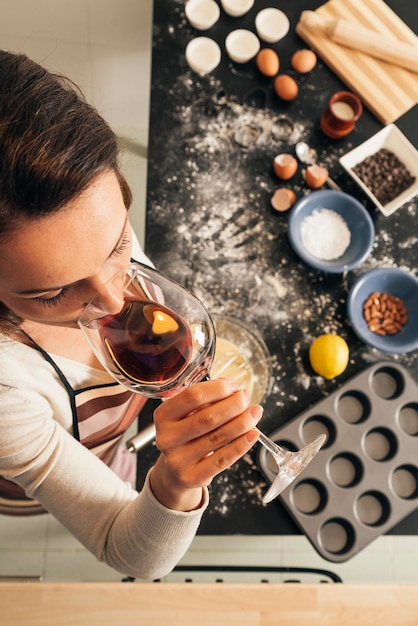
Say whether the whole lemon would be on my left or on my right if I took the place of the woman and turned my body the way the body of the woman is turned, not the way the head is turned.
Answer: on my left

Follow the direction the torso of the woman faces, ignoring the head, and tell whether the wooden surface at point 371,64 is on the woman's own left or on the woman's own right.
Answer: on the woman's own left

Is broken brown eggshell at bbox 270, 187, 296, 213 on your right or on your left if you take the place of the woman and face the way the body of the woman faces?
on your left

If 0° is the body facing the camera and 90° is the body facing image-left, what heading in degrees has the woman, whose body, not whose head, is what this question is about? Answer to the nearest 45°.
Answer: approximately 315°

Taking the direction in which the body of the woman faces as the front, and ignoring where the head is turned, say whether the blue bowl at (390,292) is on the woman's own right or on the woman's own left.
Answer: on the woman's own left
